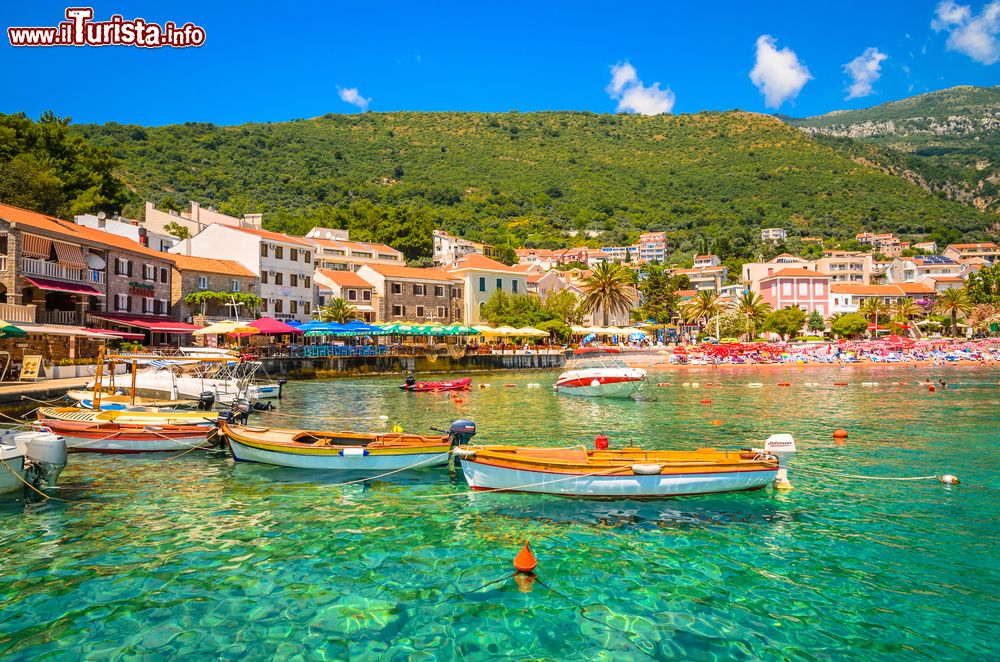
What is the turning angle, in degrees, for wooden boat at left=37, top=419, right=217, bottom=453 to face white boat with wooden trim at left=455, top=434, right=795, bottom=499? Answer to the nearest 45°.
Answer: approximately 135° to its left

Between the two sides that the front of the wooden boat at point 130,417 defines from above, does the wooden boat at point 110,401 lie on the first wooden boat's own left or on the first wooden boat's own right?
on the first wooden boat's own right

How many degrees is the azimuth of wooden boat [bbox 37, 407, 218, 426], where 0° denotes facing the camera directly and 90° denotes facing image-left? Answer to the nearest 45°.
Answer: approximately 90°

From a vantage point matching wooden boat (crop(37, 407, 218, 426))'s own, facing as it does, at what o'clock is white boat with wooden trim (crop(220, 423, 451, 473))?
The white boat with wooden trim is roughly at 8 o'clock from the wooden boat.

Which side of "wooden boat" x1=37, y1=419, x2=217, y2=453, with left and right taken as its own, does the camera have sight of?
left

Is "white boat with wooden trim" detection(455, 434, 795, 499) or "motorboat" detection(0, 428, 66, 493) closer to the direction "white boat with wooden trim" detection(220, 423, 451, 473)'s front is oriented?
the motorboat

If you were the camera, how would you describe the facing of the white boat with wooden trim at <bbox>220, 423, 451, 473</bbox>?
facing to the left of the viewer

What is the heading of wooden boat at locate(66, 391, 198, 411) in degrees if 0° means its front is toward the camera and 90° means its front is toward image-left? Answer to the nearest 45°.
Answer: approximately 90°

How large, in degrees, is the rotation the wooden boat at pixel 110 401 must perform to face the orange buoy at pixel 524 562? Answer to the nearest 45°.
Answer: approximately 90° to its left

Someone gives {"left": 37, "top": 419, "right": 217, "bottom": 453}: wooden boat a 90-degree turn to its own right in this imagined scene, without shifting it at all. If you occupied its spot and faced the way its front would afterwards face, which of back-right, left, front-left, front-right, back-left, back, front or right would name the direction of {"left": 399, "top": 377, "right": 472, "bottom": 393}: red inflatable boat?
front-right

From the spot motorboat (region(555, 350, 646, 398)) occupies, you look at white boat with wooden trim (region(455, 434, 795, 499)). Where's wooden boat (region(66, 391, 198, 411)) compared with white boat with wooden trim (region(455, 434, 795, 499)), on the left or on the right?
right

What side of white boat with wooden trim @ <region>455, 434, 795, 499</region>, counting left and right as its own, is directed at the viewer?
left

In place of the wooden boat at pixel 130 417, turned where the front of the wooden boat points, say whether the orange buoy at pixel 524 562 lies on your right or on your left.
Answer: on your left

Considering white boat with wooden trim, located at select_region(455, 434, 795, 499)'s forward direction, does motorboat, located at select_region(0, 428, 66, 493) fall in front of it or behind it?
in front
